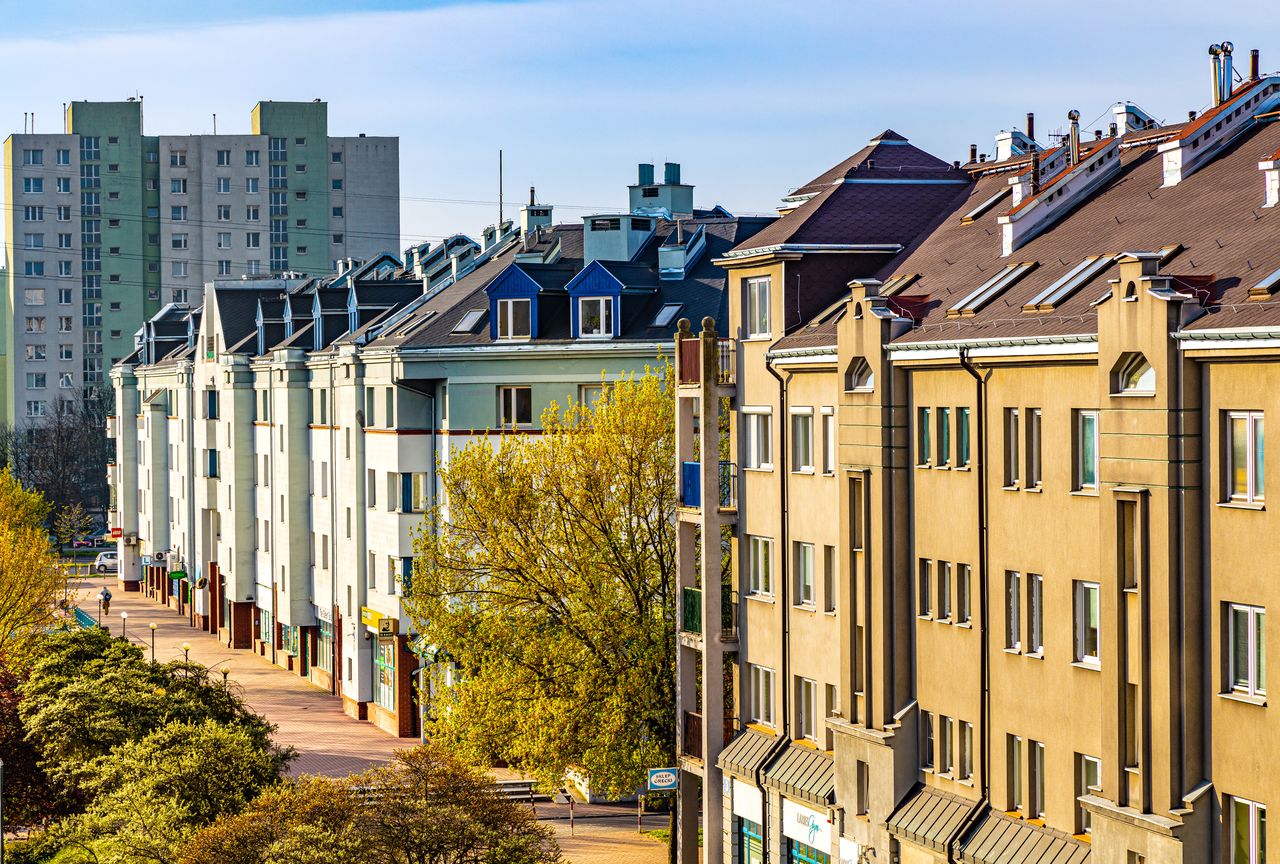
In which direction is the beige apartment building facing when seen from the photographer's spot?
facing the viewer and to the left of the viewer
